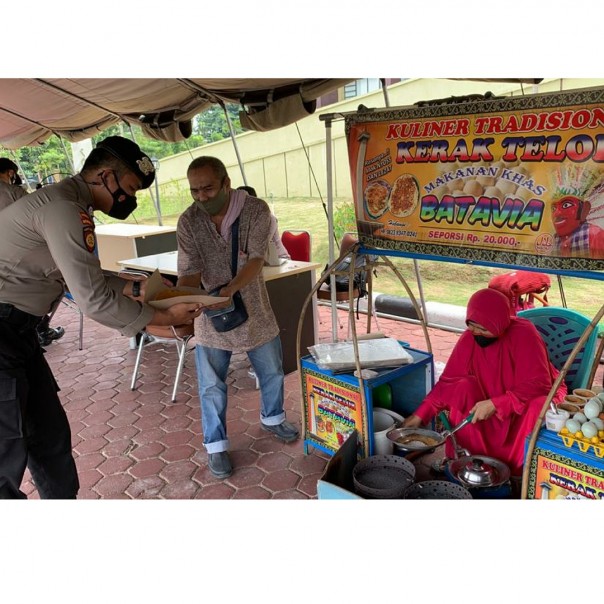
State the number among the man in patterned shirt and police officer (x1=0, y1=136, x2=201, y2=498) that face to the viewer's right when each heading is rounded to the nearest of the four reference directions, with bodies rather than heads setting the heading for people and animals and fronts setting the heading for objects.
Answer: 1

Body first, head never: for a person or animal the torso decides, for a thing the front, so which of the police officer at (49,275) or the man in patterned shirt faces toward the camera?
the man in patterned shirt

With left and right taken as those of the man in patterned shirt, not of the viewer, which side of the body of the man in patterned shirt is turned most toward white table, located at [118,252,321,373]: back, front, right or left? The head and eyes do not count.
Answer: back

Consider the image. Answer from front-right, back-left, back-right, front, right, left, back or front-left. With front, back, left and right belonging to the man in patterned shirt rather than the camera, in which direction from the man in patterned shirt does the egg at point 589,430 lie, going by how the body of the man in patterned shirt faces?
front-left

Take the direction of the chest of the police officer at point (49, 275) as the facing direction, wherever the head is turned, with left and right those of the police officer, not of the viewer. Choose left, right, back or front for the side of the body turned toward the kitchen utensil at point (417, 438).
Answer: front

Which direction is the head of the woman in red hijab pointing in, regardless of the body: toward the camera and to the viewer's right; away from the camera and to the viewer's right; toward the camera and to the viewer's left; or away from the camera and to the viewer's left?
toward the camera and to the viewer's left

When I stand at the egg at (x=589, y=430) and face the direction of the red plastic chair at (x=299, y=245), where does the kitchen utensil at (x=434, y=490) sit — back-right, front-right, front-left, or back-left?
front-left

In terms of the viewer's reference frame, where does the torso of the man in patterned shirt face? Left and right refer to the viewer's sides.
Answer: facing the viewer

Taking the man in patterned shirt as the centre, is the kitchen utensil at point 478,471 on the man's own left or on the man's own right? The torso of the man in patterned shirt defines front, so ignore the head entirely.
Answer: on the man's own left

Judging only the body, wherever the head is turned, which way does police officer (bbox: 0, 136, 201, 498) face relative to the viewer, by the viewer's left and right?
facing to the right of the viewer

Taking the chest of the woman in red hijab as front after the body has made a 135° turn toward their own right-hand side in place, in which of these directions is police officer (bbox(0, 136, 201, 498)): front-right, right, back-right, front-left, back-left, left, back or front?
back-left

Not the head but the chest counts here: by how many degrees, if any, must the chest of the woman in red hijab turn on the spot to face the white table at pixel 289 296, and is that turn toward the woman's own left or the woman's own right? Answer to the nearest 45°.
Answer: approximately 90° to the woman's own right

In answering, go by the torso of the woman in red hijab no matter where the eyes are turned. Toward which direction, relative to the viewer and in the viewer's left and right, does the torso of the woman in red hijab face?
facing the viewer and to the left of the viewer

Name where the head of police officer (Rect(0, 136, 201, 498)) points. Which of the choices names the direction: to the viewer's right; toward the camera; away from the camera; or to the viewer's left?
to the viewer's right

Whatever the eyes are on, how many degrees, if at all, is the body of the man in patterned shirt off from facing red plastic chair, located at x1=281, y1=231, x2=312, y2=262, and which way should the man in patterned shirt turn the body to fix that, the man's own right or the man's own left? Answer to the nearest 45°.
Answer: approximately 180°
